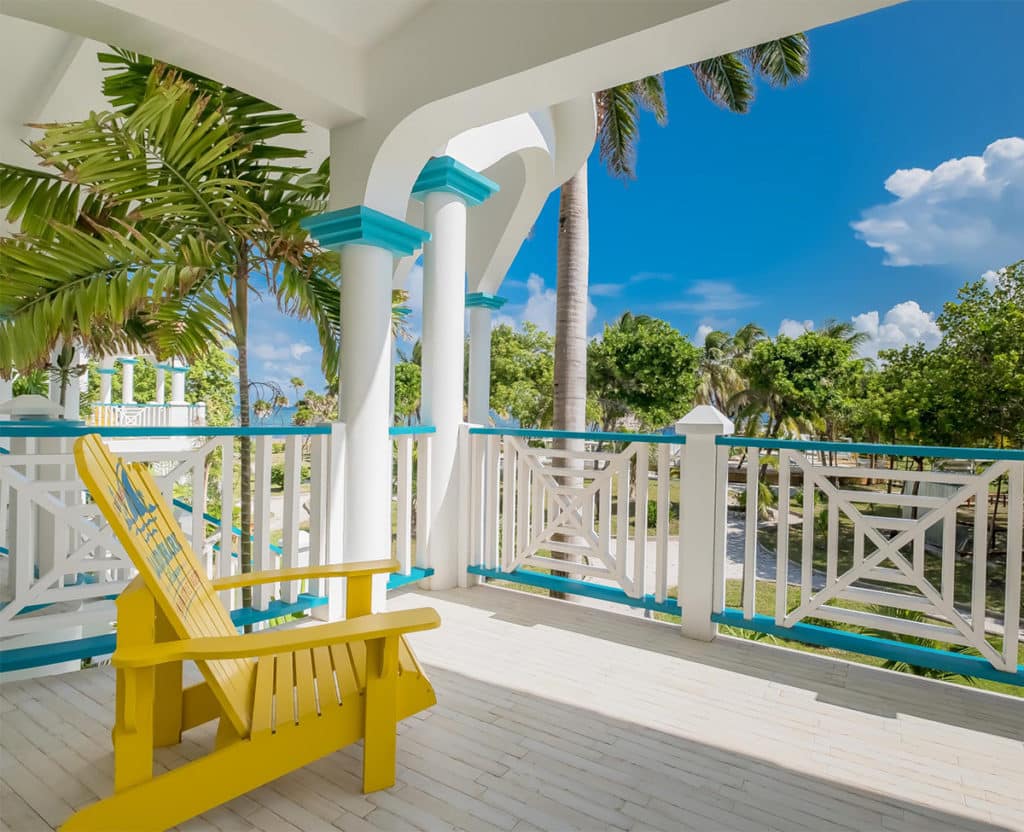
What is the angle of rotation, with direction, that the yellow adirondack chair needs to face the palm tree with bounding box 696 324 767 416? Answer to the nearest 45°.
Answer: approximately 45° to its left

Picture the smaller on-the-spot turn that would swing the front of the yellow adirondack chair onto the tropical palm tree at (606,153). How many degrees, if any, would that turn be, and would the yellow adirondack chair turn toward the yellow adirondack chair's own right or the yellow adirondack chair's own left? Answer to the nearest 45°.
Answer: approximately 45° to the yellow adirondack chair's own left

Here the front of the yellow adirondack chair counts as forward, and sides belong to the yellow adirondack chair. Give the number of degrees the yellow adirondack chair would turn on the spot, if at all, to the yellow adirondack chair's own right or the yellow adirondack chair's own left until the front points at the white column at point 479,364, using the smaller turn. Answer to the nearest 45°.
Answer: approximately 45° to the yellow adirondack chair's own left

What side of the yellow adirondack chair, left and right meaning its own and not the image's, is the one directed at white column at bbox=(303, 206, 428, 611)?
left

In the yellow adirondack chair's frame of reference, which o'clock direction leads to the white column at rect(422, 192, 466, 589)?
The white column is roughly at 10 o'clock from the yellow adirondack chair.

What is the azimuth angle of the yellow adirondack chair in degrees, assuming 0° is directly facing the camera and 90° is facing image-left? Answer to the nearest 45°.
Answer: approximately 270°

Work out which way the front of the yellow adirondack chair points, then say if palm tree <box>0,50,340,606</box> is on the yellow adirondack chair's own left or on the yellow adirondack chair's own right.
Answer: on the yellow adirondack chair's own left
